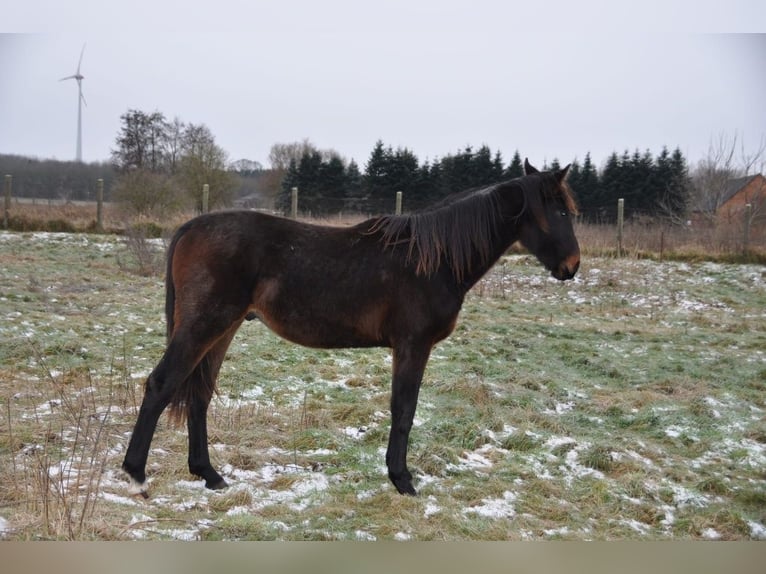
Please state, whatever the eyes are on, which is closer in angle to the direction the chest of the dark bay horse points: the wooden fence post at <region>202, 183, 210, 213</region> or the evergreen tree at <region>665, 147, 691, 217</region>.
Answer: the evergreen tree

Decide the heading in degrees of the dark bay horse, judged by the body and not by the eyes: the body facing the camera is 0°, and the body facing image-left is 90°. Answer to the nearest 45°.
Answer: approximately 270°
